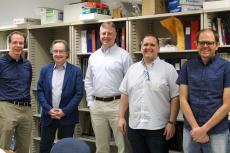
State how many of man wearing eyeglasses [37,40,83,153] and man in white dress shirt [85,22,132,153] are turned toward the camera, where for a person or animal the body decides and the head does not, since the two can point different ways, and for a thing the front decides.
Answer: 2

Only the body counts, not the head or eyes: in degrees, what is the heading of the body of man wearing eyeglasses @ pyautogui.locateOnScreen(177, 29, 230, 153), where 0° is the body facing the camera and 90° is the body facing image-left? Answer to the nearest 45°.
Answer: approximately 0°

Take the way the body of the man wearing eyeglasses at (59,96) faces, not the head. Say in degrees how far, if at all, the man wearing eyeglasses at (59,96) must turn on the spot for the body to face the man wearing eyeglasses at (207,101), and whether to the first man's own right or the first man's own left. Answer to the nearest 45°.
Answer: approximately 45° to the first man's own left

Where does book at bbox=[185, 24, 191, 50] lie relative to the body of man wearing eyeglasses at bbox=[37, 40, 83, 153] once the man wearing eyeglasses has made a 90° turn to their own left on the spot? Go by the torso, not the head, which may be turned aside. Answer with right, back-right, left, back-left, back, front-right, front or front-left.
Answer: front

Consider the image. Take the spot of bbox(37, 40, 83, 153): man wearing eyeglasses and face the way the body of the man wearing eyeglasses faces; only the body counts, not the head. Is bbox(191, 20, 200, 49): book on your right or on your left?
on your left

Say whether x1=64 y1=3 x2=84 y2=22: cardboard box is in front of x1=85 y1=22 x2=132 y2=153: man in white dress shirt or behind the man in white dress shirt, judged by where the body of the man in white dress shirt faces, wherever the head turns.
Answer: behind

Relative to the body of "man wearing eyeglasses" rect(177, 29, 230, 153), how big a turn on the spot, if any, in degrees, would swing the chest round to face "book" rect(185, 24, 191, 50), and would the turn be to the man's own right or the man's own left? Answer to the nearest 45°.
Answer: approximately 180°

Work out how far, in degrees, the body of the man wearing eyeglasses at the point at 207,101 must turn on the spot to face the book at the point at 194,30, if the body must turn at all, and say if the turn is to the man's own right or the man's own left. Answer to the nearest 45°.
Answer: approximately 180°
